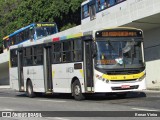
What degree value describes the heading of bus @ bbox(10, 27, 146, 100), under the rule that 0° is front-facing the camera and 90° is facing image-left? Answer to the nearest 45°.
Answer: approximately 315°
